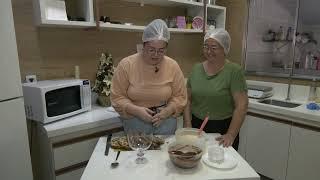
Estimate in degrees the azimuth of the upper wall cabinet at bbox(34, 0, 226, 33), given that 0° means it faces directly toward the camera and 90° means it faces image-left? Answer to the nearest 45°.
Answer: approximately 0°

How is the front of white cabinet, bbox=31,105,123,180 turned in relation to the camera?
facing the viewer and to the right of the viewer

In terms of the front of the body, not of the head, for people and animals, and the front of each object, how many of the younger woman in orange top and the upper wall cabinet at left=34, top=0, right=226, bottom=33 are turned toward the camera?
2

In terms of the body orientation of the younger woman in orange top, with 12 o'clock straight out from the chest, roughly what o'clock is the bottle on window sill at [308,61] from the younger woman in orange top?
The bottle on window sill is roughly at 8 o'clock from the younger woman in orange top.

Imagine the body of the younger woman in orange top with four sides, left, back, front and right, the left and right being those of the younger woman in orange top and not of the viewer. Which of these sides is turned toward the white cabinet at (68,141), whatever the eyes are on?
right

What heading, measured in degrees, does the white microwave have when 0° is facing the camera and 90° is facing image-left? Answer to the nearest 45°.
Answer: approximately 315°

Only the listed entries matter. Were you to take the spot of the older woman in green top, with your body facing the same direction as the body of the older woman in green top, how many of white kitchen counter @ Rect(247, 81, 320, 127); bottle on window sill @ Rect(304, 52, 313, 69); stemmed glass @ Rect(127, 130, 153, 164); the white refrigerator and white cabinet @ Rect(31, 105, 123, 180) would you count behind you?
2

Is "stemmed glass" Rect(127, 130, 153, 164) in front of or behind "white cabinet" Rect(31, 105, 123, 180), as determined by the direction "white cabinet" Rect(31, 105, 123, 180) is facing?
in front

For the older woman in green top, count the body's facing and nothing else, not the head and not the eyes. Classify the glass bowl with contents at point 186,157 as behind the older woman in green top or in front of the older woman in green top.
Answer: in front

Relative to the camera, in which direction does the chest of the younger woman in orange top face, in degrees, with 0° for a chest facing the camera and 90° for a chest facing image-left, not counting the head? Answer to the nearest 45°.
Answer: approximately 0°

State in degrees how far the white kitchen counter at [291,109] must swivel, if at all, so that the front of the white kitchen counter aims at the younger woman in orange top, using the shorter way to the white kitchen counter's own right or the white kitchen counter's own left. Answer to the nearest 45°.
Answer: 0° — it already faces them

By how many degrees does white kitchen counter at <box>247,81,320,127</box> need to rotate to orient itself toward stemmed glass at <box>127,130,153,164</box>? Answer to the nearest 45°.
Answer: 0° — it already faces it

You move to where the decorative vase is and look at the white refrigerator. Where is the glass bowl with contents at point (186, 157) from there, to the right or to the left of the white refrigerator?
left
